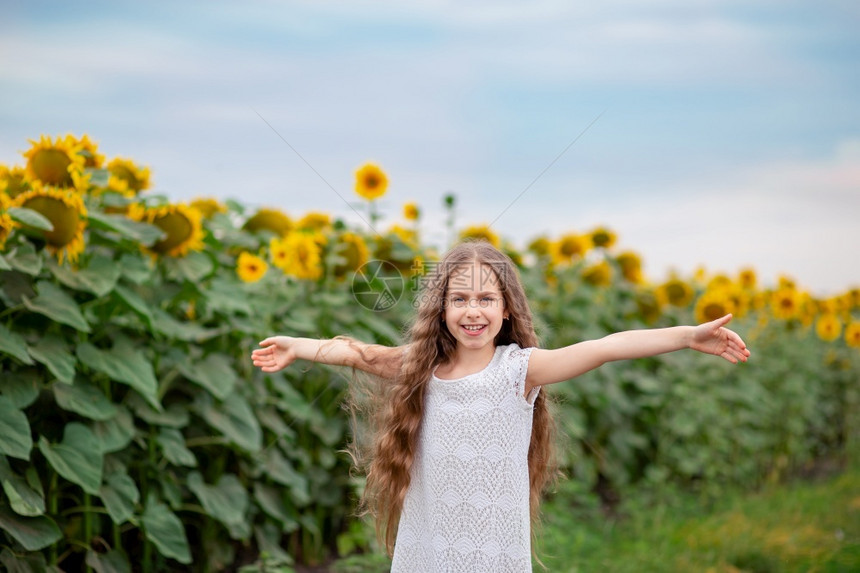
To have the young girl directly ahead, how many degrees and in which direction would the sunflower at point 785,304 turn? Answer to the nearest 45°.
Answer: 0° — it already faces them

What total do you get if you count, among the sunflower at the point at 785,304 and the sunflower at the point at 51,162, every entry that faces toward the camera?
2

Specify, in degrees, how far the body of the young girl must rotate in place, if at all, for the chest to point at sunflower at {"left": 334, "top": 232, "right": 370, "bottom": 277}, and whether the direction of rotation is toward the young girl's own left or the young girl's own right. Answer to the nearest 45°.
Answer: approximately 180°

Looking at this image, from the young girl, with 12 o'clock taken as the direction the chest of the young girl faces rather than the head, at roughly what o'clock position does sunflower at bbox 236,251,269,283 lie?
The sunflower is roughly at 5 o'clock from the young girl.
